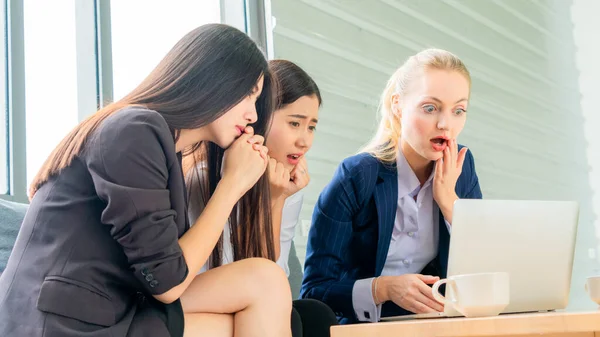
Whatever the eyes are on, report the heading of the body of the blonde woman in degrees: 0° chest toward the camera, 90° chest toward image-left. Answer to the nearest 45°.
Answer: approximately 315°

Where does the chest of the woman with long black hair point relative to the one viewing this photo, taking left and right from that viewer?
facing to the right of the viewer

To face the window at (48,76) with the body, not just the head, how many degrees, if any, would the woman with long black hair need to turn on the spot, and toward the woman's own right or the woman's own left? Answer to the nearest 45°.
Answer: approximately 90° to the woman's own left

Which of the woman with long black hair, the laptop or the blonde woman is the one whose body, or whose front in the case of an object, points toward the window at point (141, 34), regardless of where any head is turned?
the laptop

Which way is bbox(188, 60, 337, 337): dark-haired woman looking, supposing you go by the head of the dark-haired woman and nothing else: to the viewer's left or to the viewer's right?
to the viewer's right

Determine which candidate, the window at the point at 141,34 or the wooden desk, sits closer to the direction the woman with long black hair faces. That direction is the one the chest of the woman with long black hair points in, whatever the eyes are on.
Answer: the wooden desk

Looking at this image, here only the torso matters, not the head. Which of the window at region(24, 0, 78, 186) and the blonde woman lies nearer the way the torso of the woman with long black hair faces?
the blonde woman

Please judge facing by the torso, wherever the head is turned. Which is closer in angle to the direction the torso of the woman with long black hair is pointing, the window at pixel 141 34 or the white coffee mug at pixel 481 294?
the white coffee mug

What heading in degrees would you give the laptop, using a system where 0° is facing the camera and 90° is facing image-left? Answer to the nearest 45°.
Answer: approximately 135°

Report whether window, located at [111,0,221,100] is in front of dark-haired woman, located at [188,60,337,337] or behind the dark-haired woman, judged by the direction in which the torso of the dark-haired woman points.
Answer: behind

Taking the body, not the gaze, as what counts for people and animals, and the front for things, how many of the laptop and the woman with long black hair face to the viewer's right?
1

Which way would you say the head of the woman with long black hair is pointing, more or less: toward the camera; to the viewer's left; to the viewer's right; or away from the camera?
to the viewer's right

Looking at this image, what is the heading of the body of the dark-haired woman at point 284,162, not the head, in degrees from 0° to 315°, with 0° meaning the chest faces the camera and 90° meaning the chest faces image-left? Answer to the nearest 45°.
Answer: approximately 315°
